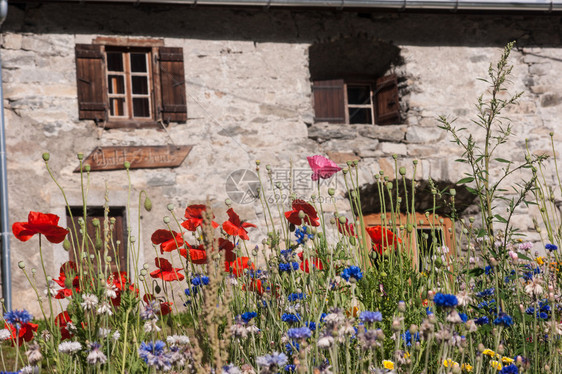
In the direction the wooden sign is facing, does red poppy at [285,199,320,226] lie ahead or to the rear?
ahead

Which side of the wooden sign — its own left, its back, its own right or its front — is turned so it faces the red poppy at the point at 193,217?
front

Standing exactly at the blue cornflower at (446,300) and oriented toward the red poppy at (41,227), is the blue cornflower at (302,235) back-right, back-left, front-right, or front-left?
front-right

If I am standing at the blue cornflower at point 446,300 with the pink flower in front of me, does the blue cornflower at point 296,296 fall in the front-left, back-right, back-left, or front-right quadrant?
front-left

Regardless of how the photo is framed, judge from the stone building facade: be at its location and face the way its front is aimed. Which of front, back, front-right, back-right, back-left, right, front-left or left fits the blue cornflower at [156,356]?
front

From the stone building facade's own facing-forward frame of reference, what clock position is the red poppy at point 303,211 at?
The red poppy is roughly at 12 o'clock from the stone building facade.

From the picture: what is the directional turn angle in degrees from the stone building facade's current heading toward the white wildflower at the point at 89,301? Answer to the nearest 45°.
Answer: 0° — it already faces it

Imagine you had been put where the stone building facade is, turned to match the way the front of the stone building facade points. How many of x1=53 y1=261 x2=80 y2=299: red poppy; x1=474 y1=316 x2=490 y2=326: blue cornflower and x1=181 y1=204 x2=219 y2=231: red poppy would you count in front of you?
3

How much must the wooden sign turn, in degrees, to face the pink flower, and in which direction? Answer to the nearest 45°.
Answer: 0° — it already faces it

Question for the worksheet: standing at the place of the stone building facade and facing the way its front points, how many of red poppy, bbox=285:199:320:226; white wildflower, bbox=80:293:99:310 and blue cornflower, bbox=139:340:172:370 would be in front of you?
3

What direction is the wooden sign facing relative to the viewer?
toward the camera

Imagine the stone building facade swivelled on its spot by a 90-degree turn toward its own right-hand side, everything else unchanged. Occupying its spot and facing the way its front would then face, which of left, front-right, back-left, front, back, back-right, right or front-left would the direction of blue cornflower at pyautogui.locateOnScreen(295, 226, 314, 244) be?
left

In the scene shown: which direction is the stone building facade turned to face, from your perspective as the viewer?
facing the viewer

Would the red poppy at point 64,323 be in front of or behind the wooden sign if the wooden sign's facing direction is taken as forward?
in front

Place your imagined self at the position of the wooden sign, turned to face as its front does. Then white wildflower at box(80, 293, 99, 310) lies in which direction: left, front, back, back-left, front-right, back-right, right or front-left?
front

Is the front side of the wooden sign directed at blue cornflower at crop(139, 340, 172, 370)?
yes

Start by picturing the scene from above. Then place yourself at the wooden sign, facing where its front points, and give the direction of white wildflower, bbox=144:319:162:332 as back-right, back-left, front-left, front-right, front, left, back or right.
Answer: front

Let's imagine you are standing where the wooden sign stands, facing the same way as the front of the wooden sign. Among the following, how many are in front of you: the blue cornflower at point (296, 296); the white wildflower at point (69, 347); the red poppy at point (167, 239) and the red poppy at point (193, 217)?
4

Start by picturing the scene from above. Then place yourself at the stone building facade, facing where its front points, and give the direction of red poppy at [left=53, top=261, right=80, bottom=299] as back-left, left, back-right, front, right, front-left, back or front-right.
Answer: front

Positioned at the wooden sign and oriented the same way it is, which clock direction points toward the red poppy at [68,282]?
The red poppy is roughly at 12 o'clock from the wooden sign.
